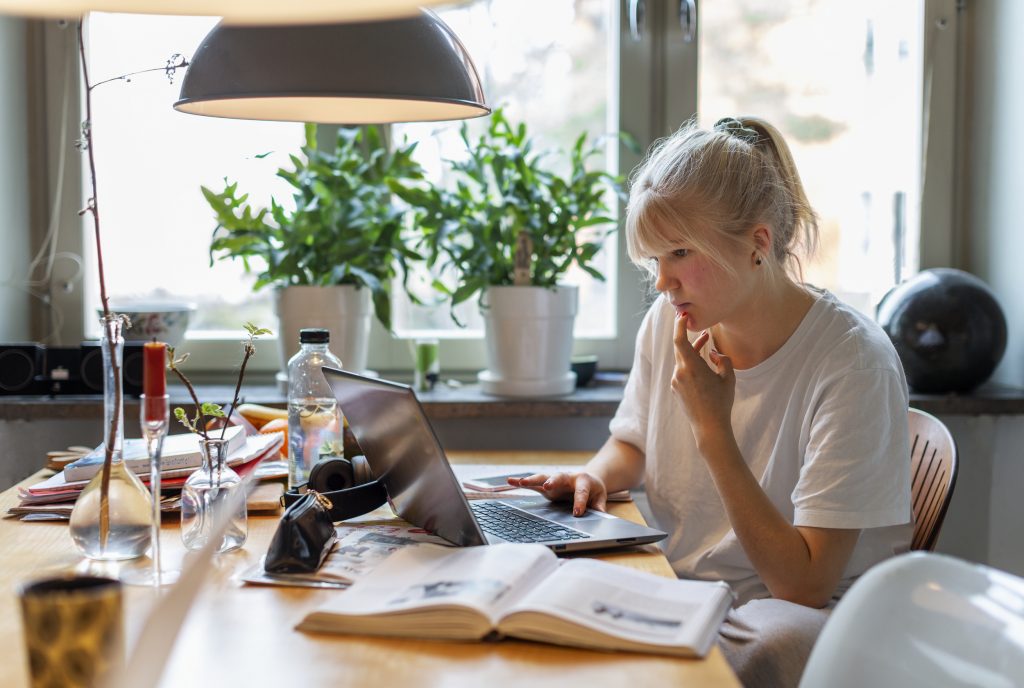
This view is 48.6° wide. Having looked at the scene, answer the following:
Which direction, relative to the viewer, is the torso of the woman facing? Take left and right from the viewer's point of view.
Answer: facing the viewer and to the left of the viewer

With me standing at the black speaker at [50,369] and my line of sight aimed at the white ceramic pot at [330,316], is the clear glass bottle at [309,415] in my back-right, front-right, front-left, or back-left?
front-right

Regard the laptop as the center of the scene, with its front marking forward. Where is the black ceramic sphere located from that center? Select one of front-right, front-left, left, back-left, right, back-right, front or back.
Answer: front

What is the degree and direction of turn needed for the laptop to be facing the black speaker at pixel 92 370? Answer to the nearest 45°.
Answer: approximately 90° to its left

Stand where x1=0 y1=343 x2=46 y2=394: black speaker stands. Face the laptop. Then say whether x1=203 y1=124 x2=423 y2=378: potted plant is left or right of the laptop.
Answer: left

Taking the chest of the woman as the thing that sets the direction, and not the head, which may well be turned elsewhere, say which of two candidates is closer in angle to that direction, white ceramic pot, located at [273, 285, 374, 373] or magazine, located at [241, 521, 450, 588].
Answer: the magazine

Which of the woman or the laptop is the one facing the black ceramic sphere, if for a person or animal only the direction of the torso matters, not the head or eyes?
the laptop

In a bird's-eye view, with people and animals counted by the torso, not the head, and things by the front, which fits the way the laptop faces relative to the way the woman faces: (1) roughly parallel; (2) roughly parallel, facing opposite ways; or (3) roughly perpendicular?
roughly parallel, facing opposite ways

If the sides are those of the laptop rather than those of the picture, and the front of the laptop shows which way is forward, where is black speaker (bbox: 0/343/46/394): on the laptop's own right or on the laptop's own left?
on the laptop's own left

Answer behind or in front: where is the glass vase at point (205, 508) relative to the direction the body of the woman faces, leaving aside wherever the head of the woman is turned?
in front

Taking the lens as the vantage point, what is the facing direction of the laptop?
facing away from the viewer and to the right of the viewer
